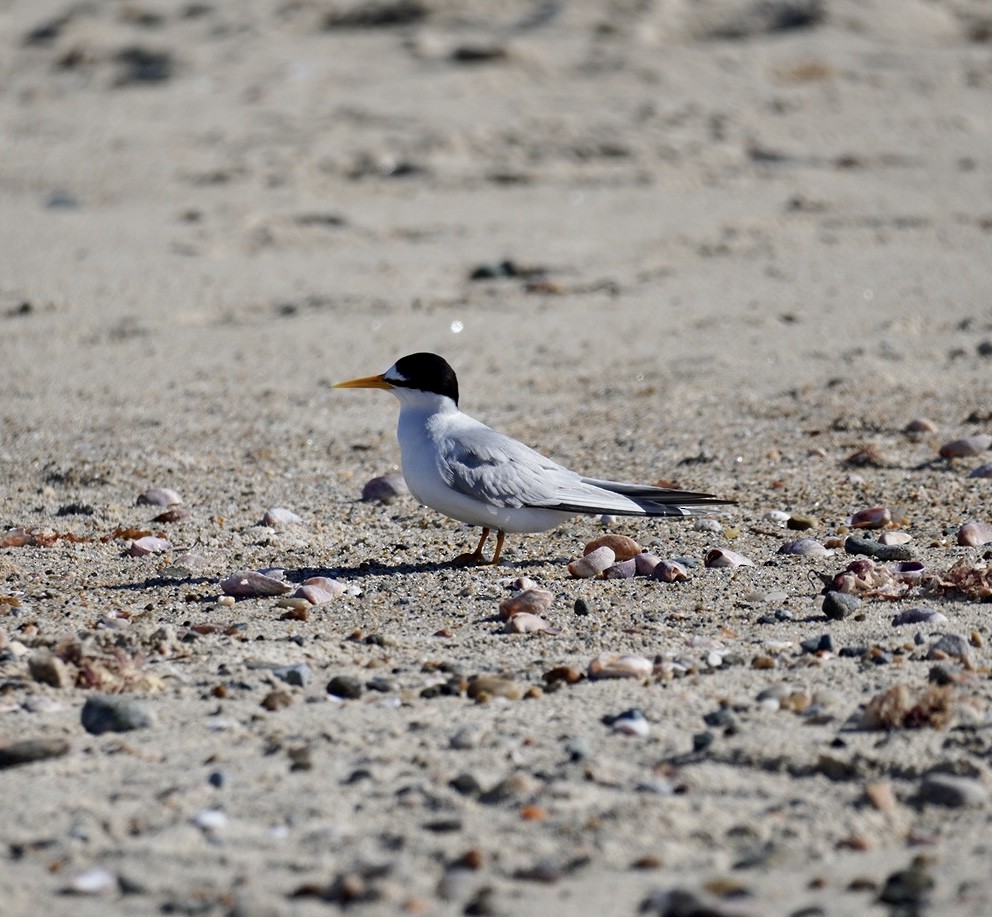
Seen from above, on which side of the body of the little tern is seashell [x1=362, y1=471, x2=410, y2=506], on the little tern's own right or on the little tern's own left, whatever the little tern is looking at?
on the little tern's own right

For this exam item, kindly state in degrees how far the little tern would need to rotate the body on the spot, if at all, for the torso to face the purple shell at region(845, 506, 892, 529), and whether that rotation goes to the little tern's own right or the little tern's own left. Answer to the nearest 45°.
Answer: approximately 180°

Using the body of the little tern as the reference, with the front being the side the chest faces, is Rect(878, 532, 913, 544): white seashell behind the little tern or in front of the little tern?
behind

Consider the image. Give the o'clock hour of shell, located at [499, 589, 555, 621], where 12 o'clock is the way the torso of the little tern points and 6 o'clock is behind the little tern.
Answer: The shell is roughly at 9 o'clock from the little tern.

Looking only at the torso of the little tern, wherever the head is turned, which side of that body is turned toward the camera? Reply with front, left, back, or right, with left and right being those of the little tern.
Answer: left

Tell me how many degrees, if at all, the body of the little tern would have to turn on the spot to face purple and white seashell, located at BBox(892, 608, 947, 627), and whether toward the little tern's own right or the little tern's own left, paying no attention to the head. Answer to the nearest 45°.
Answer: approximately 135° to the little tern's own left

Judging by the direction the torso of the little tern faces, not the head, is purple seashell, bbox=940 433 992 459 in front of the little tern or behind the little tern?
behind

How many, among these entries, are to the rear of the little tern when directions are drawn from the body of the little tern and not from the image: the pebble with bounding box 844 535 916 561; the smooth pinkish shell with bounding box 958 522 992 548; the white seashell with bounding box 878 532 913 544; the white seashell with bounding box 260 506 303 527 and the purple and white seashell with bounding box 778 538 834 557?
4

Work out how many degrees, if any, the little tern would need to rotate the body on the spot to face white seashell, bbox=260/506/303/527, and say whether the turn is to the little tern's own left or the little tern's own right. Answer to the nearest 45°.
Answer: approximately 45° to the little tern's own right

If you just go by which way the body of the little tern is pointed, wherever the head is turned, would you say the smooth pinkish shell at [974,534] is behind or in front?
behind

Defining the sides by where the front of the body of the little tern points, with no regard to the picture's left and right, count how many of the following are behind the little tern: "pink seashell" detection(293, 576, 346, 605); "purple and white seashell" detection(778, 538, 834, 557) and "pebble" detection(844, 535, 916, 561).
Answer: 2

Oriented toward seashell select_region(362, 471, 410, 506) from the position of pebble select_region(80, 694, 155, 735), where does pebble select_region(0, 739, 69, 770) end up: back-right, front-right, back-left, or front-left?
back-left
